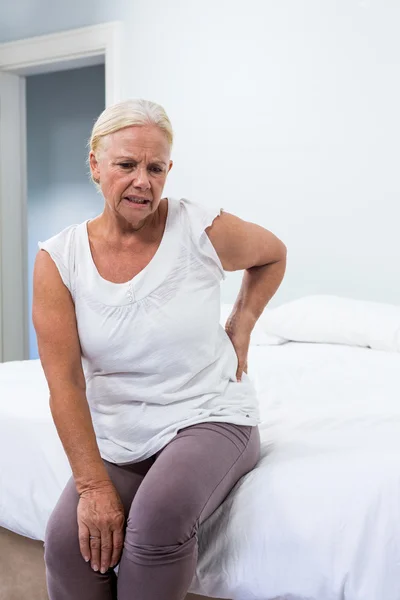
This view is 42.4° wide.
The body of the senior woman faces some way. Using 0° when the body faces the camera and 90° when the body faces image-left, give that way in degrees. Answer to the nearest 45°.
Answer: approximately 0°

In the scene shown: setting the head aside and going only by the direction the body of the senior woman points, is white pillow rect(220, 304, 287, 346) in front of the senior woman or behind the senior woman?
behind

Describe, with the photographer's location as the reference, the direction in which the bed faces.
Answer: facing the viewer and to the left of the viewer

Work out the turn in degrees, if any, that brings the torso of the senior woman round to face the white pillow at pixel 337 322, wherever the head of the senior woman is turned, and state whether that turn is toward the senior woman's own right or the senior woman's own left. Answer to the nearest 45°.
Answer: approximately 135° to the senior woman's own left
